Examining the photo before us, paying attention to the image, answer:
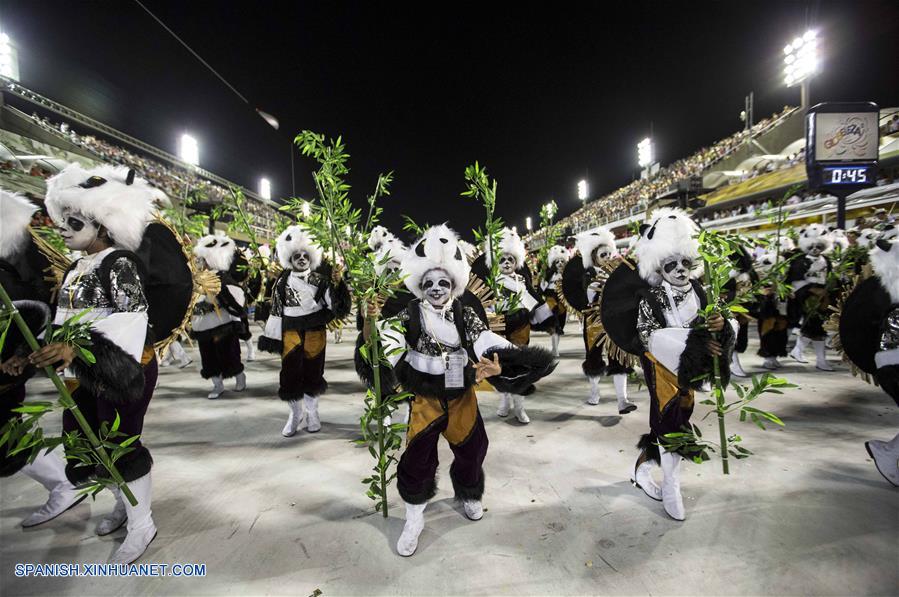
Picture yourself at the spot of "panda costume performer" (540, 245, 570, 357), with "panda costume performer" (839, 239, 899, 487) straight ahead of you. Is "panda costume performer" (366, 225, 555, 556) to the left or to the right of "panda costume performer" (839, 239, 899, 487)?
right

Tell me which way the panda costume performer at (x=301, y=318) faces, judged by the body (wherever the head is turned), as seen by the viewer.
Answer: toward the camera

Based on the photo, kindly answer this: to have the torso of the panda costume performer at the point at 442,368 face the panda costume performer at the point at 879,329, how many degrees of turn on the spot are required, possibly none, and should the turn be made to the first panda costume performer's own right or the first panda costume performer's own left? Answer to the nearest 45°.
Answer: approximately 90° to the first panda costume performer's own left

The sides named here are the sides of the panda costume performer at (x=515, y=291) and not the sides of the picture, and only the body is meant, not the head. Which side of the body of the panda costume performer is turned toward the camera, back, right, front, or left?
front

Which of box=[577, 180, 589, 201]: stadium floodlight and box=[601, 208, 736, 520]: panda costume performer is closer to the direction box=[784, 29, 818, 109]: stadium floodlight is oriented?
the panda costume performer

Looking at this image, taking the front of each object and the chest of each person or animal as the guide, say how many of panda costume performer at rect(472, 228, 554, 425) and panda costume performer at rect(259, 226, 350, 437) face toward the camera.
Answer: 2

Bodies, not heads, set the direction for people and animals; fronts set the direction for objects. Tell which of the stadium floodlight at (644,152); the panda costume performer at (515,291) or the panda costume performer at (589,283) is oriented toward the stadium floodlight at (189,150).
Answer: the stadium floodlight at (644,152)

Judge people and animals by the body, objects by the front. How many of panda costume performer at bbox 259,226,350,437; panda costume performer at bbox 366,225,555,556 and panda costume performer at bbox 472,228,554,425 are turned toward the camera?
3

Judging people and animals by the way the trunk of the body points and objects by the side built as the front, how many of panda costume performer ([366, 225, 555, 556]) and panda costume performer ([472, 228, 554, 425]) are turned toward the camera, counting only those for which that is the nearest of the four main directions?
2

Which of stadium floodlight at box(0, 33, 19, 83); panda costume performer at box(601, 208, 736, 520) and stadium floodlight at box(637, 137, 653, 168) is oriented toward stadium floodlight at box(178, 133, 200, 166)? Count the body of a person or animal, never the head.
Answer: stadium floodlight at box(637, 137, 653, 168)

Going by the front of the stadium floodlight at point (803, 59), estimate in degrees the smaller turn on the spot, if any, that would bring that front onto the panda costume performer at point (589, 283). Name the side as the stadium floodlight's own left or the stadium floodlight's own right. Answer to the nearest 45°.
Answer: approximately 45° to the stadium floodlight's own left

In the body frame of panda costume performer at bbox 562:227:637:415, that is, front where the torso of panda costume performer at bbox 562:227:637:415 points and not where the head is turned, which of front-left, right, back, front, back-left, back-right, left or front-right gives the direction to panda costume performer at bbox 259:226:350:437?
right

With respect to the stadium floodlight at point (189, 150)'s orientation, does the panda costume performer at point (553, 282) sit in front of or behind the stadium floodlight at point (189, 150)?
in front

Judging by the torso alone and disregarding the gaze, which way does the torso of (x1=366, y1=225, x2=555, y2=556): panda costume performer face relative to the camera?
toward the camera
